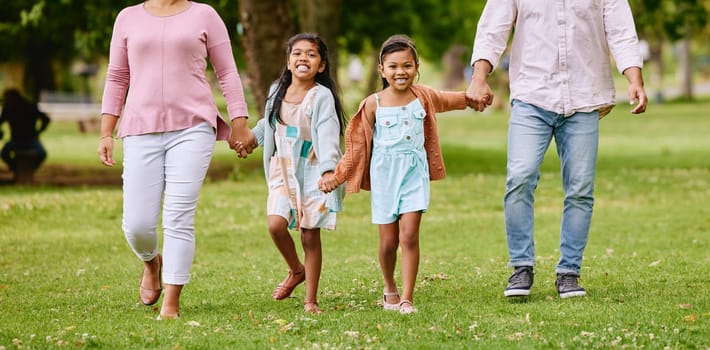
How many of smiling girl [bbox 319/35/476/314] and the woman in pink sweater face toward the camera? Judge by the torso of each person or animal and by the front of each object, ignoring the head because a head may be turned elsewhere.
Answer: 2

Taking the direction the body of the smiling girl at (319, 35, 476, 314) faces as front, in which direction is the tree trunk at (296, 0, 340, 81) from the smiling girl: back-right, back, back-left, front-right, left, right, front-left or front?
back

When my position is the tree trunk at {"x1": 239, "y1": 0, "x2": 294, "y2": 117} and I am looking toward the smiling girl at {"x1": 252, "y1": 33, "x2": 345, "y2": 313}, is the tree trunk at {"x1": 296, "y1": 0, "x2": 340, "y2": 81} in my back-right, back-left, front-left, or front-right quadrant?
back-left

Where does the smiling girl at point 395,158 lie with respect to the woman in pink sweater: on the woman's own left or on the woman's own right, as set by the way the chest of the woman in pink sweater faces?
on the woman's own left

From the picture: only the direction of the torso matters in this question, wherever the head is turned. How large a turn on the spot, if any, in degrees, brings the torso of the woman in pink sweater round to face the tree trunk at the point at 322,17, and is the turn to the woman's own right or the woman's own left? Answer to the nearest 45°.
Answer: approximately 180°

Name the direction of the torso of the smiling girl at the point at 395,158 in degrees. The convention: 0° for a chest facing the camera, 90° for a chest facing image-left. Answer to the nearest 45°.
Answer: approximately 0°

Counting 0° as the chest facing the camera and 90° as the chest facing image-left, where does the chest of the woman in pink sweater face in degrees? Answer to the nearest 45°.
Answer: approximately 0°

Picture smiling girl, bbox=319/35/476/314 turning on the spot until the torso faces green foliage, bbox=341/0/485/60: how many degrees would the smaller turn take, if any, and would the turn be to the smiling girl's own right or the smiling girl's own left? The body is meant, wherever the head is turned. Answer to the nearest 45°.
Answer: approximately 180°
